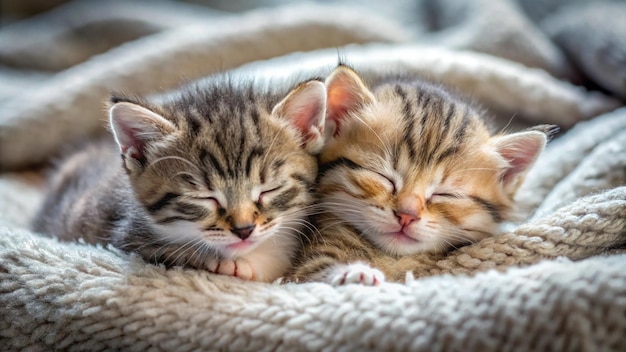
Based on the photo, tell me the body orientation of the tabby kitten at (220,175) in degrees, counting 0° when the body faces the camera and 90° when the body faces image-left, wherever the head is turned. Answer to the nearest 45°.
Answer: approximately 315°

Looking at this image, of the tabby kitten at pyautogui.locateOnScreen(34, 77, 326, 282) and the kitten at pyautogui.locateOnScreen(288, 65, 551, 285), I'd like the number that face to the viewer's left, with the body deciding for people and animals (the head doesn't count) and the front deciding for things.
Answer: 0

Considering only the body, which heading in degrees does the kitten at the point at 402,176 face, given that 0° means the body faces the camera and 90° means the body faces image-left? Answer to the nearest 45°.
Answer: approximately 0°
